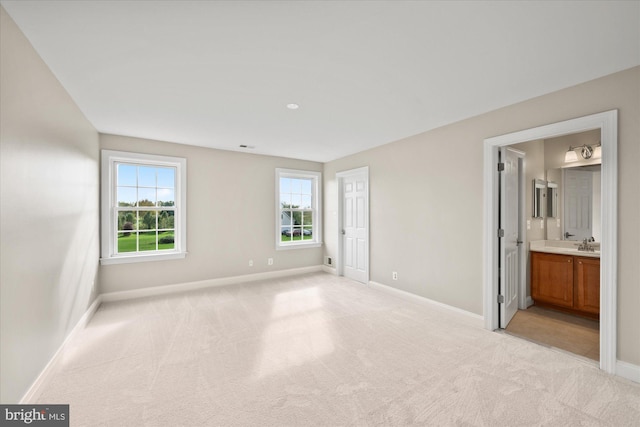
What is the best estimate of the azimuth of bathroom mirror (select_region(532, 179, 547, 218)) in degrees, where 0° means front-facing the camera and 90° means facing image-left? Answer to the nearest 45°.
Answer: approximately 315°

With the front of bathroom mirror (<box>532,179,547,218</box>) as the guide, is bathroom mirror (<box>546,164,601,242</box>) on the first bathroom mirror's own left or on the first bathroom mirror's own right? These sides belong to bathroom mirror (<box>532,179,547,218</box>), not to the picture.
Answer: on the first bathroom mirror's own left

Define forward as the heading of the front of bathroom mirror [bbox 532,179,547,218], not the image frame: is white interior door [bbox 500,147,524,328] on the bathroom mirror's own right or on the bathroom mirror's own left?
on the bathroom mirror's own right
